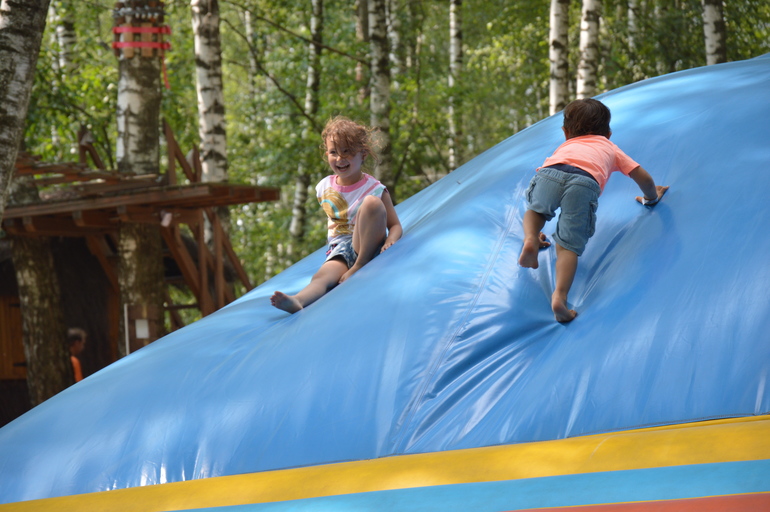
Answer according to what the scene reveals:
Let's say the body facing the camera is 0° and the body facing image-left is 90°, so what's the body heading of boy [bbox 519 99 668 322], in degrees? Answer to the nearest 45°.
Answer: approximately 180°

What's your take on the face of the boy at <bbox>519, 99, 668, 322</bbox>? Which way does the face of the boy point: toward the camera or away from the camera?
away from the camera

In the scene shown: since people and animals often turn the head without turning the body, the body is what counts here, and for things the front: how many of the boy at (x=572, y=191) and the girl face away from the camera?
1

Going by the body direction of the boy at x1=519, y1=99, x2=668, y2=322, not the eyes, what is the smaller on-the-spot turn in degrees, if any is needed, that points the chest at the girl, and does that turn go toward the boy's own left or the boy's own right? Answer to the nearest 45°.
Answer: approximately 45° to the boy's own left

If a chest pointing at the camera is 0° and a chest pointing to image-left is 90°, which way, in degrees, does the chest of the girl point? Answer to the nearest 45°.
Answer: approximately 45°

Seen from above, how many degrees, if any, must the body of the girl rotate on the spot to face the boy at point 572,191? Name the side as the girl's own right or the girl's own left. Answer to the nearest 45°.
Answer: approximately 90° to the girl's own left

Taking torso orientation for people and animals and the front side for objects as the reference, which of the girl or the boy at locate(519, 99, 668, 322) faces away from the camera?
the boy
